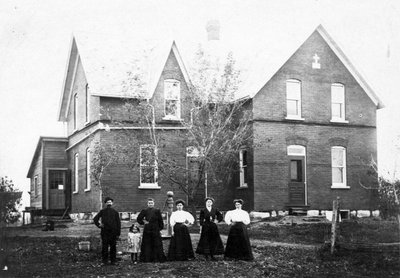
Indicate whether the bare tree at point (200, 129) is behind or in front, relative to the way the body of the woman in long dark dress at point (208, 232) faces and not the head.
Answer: behind

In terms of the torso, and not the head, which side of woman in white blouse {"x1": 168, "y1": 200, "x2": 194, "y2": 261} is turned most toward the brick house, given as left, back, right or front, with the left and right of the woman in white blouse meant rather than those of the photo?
back

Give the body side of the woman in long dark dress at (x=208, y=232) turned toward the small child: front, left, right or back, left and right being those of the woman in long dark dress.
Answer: right

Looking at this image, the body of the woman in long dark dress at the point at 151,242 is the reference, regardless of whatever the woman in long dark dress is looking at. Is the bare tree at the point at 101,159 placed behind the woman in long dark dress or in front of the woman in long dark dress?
behind

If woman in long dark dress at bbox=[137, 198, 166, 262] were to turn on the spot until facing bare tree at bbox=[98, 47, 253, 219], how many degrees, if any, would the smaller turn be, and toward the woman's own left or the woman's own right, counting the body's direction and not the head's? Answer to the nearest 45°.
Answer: approximately 180°
